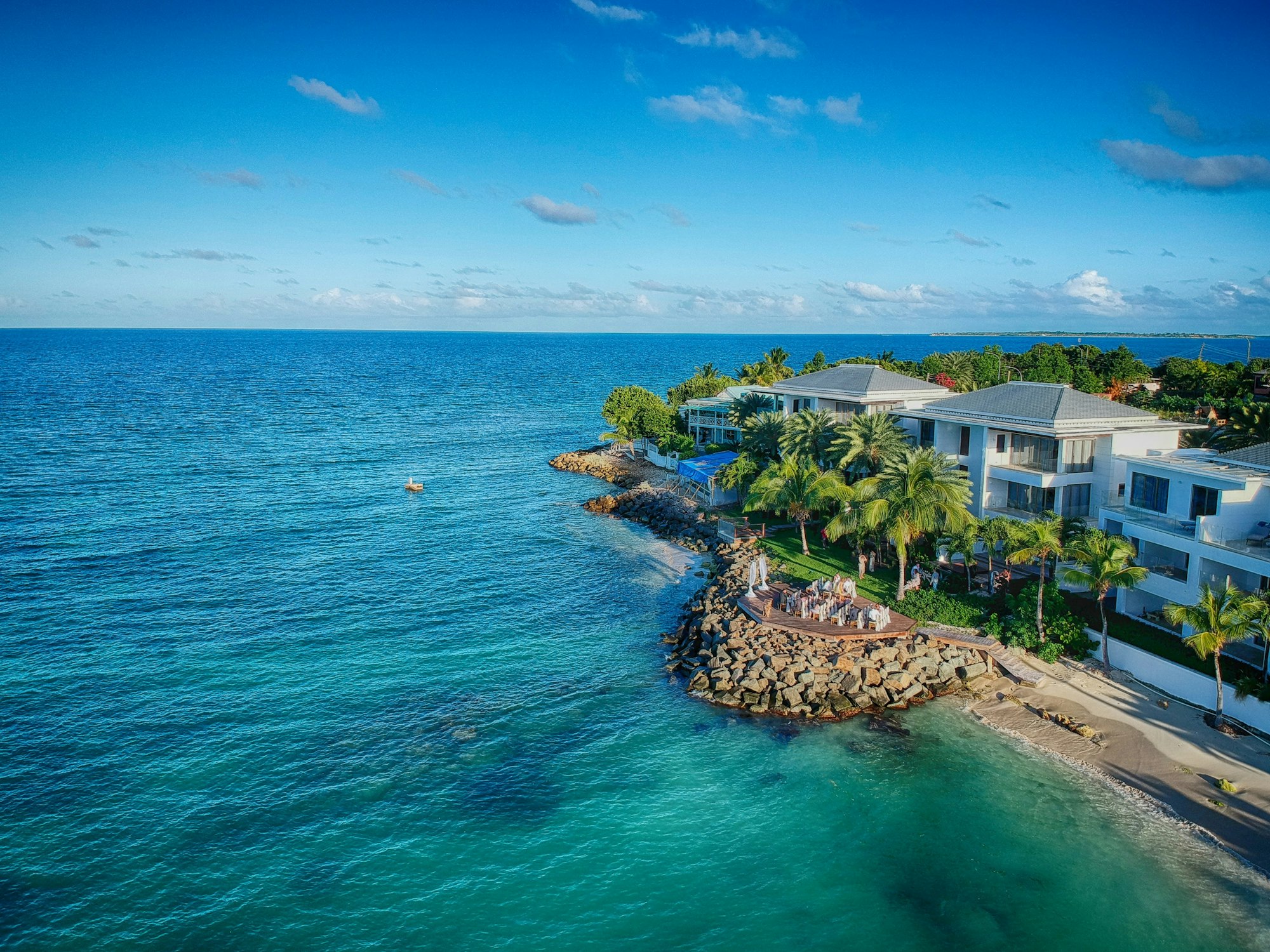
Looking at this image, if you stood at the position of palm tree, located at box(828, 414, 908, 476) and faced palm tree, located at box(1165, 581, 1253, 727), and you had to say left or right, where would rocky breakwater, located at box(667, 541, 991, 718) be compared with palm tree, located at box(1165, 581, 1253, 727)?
right

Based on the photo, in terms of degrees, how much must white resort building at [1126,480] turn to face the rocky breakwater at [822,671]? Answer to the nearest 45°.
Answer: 0° — it already faces it

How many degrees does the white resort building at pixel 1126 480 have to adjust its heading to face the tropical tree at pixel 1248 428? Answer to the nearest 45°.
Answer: approximately 180°

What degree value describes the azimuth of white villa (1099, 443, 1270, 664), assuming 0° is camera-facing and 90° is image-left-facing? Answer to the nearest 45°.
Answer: approximately 45°

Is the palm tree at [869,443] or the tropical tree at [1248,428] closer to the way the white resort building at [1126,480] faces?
the palm tree

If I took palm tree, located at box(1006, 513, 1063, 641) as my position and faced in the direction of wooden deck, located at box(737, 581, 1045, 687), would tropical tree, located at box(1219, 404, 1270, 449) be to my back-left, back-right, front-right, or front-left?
back-right

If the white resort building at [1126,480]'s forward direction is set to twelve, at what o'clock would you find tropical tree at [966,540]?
The tropical tree is roughly at 12 o'clock from the white resort building.

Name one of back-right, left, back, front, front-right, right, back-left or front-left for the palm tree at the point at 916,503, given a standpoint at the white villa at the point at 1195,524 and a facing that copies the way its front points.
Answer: front-right
